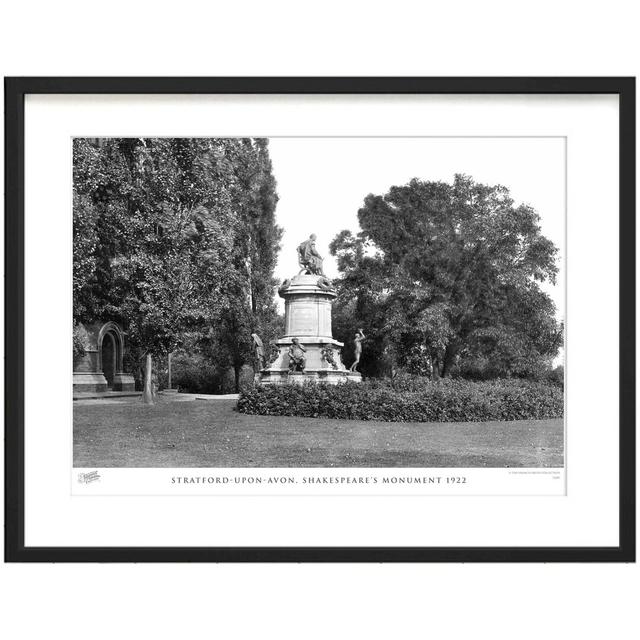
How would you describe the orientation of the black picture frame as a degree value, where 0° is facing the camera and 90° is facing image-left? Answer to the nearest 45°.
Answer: approximately 0°
